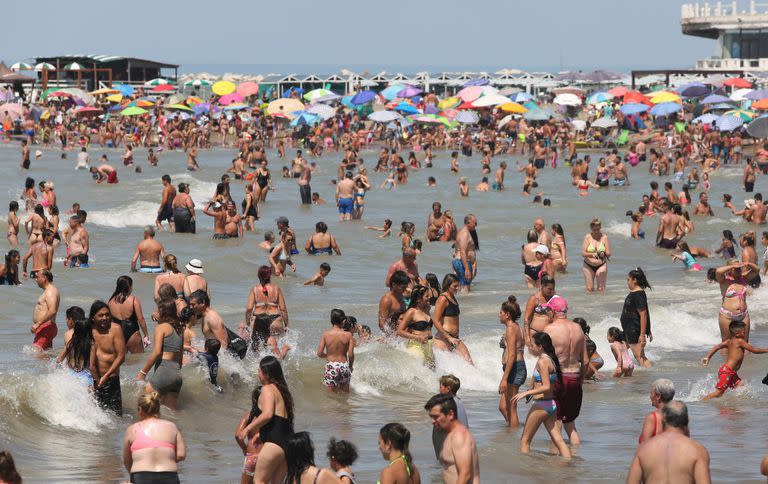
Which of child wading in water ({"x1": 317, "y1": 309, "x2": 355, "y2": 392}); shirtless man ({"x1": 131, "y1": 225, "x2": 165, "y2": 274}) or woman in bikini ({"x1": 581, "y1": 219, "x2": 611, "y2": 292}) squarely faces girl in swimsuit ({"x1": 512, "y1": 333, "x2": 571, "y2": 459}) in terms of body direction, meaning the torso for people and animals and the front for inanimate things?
the woman in bikini

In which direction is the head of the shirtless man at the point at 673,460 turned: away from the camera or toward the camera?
away from the camera

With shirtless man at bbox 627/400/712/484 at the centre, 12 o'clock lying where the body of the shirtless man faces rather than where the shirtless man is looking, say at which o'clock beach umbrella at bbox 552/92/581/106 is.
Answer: The beach umbrella is roughly at 12 o'clock from the shirtless man.

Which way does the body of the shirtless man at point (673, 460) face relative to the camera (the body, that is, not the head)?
away from the camera

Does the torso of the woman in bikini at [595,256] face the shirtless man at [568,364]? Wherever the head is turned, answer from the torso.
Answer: yes
